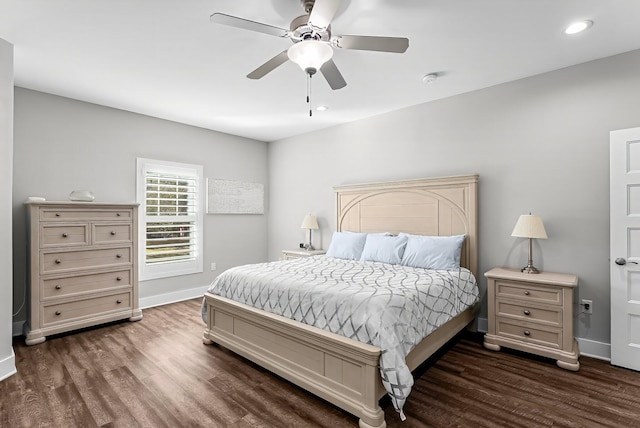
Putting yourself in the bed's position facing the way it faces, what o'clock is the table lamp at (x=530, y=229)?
The table lamp is roughly at 7 o'clock from the bed.

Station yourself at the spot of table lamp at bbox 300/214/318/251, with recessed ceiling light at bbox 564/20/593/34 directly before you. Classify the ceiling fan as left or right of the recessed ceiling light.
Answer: right

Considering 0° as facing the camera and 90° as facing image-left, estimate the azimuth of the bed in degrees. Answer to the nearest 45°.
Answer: approximately 45°

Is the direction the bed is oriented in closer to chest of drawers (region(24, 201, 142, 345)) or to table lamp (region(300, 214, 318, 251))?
the chest of drawers

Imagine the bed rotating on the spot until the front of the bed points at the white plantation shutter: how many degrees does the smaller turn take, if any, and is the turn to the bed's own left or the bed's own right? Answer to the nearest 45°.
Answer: approximately 90° to the bed's own right
